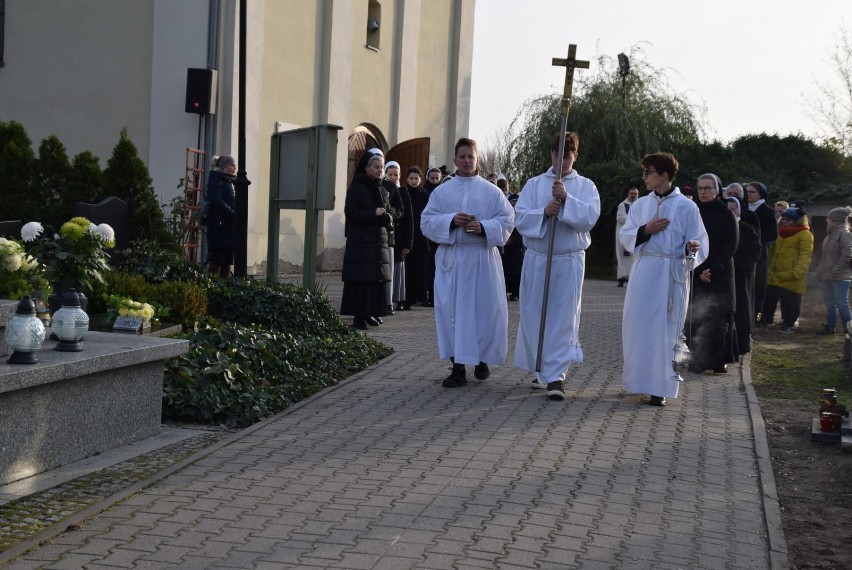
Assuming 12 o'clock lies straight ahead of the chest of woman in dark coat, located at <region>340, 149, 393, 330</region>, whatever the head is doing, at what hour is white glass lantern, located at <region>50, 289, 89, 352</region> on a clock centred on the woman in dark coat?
The white glass lantern is roughly at 2 o'clock from the woman in dark coat.

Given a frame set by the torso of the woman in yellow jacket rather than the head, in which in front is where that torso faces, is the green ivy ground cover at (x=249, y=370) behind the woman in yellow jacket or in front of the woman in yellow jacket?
in front

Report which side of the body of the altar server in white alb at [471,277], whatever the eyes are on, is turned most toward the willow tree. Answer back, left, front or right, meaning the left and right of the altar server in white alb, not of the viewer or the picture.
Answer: back

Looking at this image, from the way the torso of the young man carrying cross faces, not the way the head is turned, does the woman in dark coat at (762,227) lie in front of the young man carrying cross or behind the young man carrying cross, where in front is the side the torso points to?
behind

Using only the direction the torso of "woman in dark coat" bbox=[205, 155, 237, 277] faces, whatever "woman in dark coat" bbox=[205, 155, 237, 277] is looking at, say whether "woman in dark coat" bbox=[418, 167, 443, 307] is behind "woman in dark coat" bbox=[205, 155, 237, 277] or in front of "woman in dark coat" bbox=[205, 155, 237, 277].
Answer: in front

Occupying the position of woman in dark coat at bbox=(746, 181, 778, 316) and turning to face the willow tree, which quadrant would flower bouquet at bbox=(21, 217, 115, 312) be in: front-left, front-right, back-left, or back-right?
back-left

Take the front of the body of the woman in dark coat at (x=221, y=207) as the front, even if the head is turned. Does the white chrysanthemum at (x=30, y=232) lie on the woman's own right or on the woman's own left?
on the woman's own right
